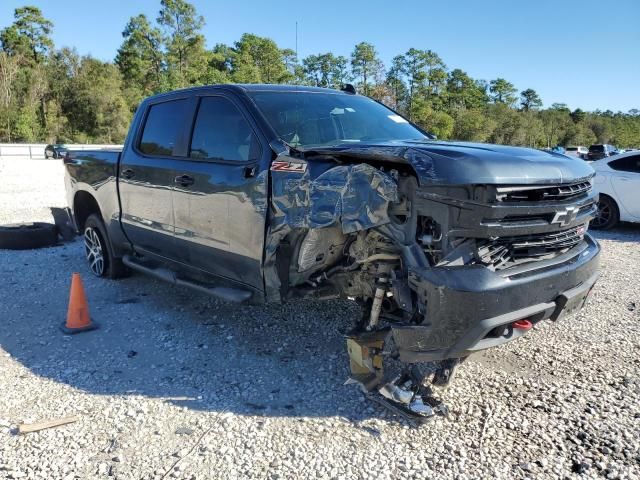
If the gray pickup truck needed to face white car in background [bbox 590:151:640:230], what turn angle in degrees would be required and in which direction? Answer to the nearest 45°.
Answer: approximately 90° to its left

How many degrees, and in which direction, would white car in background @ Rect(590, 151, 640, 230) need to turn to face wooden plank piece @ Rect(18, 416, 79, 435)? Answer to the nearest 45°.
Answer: approximately 90° to its right

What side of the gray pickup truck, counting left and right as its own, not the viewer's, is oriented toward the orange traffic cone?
back

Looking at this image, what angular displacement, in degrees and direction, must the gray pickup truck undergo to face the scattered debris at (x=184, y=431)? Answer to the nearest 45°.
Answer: approximately 90° to its right

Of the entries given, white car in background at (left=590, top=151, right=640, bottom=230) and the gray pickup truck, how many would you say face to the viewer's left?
0

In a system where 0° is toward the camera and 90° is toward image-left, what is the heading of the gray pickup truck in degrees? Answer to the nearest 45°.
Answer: approximately 315°

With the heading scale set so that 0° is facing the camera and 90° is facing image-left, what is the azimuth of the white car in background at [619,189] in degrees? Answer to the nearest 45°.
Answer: approximately 270°
